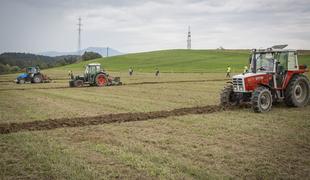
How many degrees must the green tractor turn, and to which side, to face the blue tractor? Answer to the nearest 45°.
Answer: approximately 45° to its right

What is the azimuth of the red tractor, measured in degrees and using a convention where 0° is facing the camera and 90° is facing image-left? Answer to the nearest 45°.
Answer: approximately 45°

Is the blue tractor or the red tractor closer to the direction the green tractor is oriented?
the blue tractor

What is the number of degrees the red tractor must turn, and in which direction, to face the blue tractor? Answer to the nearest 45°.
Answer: approximately 90° to its right

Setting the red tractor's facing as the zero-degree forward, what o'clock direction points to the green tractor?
The green tractor is roughly at 3 o'clock from the red tractor.

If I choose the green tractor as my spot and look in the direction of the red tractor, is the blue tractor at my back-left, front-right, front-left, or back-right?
back-right

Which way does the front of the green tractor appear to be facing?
to the viewer's left

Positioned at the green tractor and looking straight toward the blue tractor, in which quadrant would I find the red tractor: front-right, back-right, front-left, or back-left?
back-left
